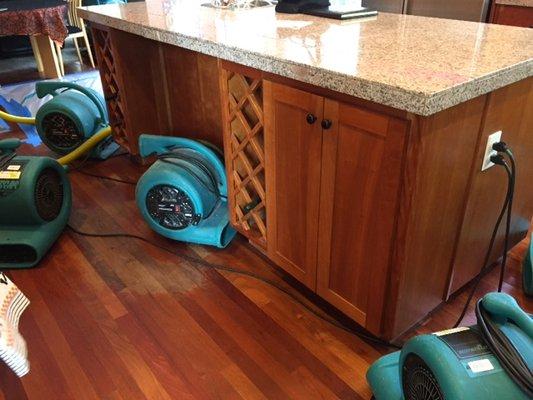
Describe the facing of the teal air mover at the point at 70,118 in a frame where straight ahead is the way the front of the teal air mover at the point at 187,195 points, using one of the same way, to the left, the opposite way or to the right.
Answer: the same way

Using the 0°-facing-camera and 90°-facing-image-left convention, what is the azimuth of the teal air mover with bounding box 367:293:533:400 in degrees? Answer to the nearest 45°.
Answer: approximately 135°

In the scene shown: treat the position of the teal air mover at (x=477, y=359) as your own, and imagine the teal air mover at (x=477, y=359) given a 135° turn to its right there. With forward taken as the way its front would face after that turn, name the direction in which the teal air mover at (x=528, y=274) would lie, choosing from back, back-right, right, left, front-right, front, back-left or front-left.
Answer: left

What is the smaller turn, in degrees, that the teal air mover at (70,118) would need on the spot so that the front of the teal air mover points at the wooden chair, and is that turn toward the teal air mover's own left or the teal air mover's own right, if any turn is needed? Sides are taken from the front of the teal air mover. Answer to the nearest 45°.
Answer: approximately 135° to the teal air mover's own left

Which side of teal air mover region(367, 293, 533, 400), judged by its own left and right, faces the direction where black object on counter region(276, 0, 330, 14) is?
front

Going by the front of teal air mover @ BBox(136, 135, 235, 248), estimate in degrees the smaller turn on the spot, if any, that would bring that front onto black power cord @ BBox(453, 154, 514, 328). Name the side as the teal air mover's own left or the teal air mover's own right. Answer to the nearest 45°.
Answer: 0° — it already faces it

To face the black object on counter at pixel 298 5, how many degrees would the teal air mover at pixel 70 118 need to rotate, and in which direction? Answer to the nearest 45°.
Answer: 0° — it already faces it
